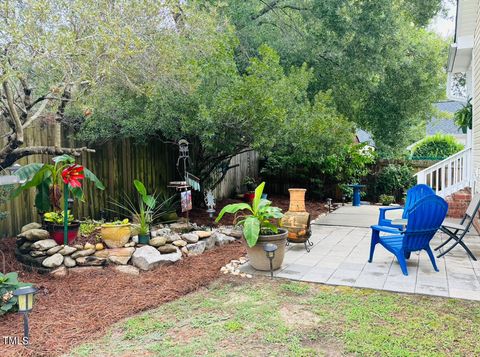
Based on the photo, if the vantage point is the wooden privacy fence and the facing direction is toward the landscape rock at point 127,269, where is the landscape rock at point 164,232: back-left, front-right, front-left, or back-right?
front-left

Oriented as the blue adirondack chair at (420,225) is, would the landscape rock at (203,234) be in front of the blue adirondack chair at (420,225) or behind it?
in front

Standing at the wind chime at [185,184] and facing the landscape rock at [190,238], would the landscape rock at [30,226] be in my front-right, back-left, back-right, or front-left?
front-right

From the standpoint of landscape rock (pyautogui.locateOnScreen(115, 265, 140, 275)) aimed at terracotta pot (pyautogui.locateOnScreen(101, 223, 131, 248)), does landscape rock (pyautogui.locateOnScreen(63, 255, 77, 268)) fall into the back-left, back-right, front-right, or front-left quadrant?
front-left

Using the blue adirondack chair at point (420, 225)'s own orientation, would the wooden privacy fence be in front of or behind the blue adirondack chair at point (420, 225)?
in front
